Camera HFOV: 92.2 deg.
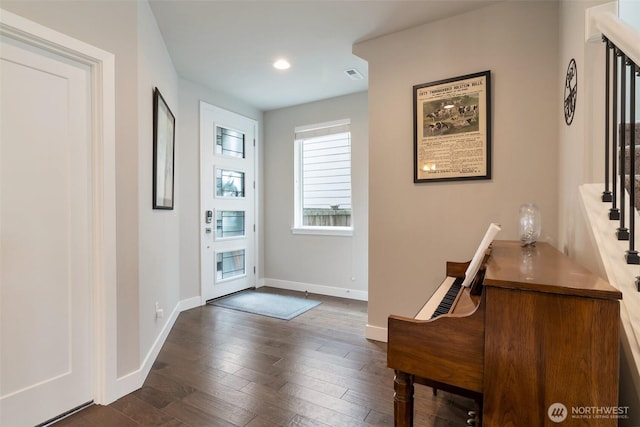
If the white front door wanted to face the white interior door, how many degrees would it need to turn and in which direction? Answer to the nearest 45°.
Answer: approximately 45° to its right

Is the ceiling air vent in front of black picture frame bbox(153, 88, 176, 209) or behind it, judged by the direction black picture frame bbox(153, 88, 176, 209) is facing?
in front

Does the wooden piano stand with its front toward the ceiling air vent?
no

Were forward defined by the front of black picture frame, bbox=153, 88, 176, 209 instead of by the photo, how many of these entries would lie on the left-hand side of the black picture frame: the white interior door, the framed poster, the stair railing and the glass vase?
0

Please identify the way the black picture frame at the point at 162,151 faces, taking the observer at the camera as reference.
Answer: facing to the right of the viewer

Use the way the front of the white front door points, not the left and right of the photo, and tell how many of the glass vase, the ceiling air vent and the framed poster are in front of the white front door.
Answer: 3

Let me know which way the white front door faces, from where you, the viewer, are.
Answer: facing the viewer and to the right of the viewer

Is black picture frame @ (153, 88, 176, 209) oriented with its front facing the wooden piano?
no

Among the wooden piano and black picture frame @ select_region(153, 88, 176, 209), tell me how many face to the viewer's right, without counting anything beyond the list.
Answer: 1

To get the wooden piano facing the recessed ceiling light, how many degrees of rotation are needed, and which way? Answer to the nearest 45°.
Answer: approximately 45° to its right

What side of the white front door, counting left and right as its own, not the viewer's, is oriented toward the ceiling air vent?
front

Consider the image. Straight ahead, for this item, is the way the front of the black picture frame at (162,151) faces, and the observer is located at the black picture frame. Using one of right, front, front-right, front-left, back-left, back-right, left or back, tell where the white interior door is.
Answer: back-right

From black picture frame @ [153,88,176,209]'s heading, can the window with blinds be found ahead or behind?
ahead

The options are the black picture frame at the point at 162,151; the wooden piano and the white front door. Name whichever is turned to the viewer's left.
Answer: the wooden piano

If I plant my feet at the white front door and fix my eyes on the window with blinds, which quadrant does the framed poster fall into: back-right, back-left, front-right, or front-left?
front-right

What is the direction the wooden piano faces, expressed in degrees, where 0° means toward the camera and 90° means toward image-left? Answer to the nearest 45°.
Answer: approximately 90°
